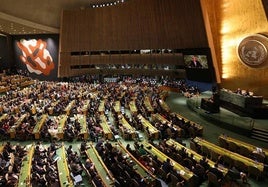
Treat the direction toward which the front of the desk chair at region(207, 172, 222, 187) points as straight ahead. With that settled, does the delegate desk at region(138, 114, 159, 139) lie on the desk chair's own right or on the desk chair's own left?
on the desk chair's own left
